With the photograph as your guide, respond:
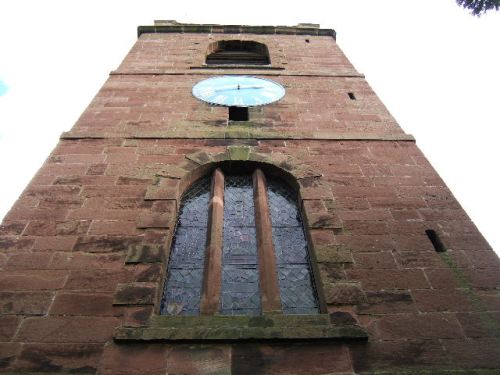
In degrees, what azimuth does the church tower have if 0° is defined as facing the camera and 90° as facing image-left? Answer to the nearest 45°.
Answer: approximately 0°

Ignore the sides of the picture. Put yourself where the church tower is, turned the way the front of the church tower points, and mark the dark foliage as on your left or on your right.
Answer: on your left
